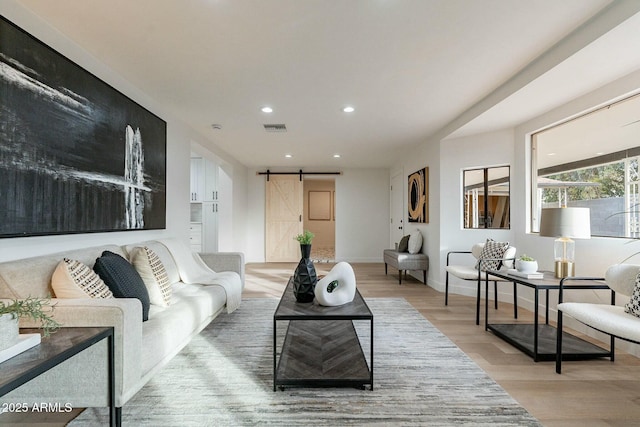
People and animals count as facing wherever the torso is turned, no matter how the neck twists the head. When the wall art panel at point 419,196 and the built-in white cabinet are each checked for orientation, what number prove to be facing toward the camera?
1

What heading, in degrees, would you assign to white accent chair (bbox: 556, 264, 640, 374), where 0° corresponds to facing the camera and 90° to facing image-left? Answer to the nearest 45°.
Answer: approximately 45°

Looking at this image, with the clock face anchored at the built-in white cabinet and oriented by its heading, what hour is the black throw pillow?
The black throw pillow is roughly at 12 o'clock from the built-in white cabinet.

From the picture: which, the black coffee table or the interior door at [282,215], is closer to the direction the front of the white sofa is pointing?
the black coffee table

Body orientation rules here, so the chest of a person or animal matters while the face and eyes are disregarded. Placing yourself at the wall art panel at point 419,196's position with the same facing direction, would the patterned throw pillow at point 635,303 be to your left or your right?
on your left

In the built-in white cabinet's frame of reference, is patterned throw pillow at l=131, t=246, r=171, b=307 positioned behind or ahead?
ahead

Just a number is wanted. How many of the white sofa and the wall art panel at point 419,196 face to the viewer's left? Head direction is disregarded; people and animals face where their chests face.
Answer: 1

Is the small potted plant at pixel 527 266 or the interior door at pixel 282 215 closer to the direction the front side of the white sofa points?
the small potted plant

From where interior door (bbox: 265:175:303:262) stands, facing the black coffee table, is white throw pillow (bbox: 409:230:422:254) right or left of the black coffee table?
left

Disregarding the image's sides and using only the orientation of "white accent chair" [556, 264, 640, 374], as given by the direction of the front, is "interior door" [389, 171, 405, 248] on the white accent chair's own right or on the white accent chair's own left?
on the white accent chair's own right

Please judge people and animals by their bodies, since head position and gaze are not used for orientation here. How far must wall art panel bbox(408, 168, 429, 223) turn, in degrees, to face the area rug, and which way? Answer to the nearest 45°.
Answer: approximately 90° to its left

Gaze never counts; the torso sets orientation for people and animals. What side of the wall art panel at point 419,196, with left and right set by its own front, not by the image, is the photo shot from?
left

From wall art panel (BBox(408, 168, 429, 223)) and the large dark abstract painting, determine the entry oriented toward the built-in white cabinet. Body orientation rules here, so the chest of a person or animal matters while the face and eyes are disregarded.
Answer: the wall art panel

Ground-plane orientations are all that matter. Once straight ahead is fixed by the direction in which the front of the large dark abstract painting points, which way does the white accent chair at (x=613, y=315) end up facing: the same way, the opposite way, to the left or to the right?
the opposite way

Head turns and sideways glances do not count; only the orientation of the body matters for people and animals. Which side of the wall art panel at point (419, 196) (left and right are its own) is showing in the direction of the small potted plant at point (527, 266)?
left

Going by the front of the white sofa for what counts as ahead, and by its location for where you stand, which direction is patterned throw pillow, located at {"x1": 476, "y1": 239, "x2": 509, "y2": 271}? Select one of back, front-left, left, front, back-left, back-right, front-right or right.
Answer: front-left
